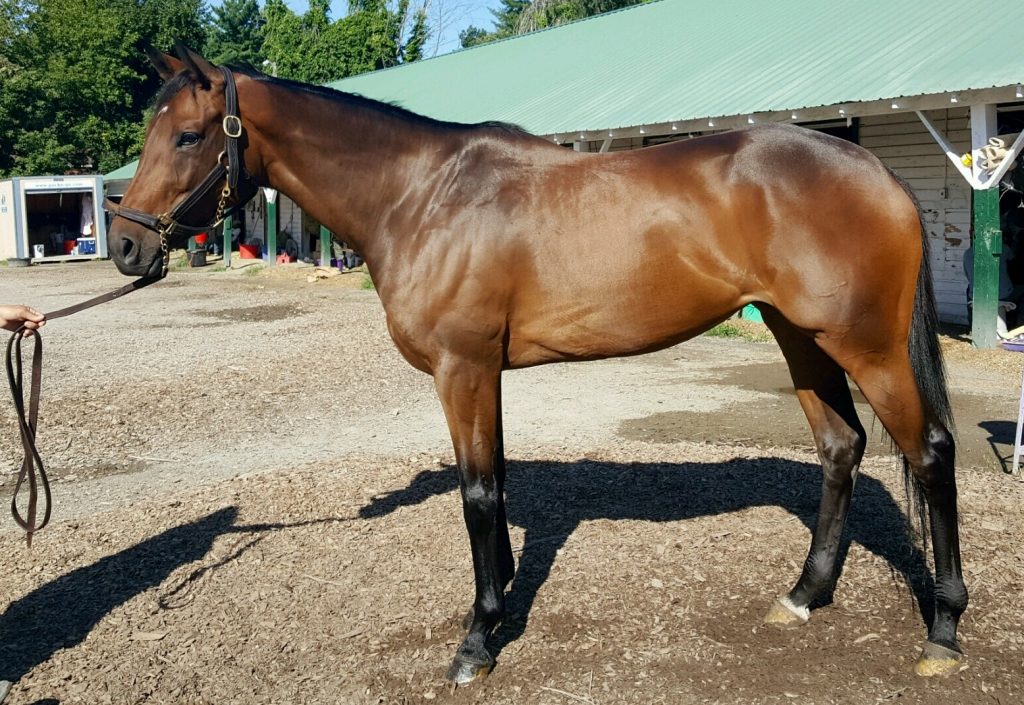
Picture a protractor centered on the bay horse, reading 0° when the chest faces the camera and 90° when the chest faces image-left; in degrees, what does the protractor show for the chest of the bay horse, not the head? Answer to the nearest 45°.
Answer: approximately 90°

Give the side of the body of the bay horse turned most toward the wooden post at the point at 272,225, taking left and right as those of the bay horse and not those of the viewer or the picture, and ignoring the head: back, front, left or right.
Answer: right

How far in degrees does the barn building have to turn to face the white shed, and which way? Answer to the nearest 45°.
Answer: approximately 90° to its right

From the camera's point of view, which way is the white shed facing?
toward the camera

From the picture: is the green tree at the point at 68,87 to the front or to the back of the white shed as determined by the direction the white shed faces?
to the back

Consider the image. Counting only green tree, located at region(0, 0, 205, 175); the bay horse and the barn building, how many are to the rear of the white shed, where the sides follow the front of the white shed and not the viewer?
1

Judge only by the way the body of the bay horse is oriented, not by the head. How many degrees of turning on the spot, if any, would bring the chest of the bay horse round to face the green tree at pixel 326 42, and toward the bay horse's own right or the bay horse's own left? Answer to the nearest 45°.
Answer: approximately 90° to the bay horse's own right

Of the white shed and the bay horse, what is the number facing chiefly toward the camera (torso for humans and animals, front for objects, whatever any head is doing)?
1

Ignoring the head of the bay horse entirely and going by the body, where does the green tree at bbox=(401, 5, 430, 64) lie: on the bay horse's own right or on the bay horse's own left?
on the bay horse's own right
